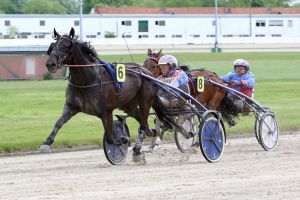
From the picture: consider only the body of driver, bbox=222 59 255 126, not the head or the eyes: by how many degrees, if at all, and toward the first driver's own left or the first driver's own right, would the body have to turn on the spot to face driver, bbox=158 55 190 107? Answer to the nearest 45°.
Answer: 0° — they already face them

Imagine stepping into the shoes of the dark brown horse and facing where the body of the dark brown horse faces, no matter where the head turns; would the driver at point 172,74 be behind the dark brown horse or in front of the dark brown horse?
behind

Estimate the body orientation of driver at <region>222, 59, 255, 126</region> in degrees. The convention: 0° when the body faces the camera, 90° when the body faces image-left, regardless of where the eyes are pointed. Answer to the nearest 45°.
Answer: approximately 45°

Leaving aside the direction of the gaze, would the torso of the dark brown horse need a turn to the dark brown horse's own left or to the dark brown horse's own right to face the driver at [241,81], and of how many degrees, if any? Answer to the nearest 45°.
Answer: approximately 180°

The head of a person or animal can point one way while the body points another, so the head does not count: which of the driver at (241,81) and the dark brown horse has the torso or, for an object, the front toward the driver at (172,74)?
the driver at (241,81)

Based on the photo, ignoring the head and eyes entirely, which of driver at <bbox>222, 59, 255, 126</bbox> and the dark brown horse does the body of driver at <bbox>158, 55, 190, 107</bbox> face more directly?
the dark brown horse

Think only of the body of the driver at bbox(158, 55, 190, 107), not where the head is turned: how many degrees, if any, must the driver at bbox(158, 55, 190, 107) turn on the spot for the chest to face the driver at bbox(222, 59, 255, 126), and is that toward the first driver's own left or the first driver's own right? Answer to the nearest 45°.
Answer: approximately 180°
